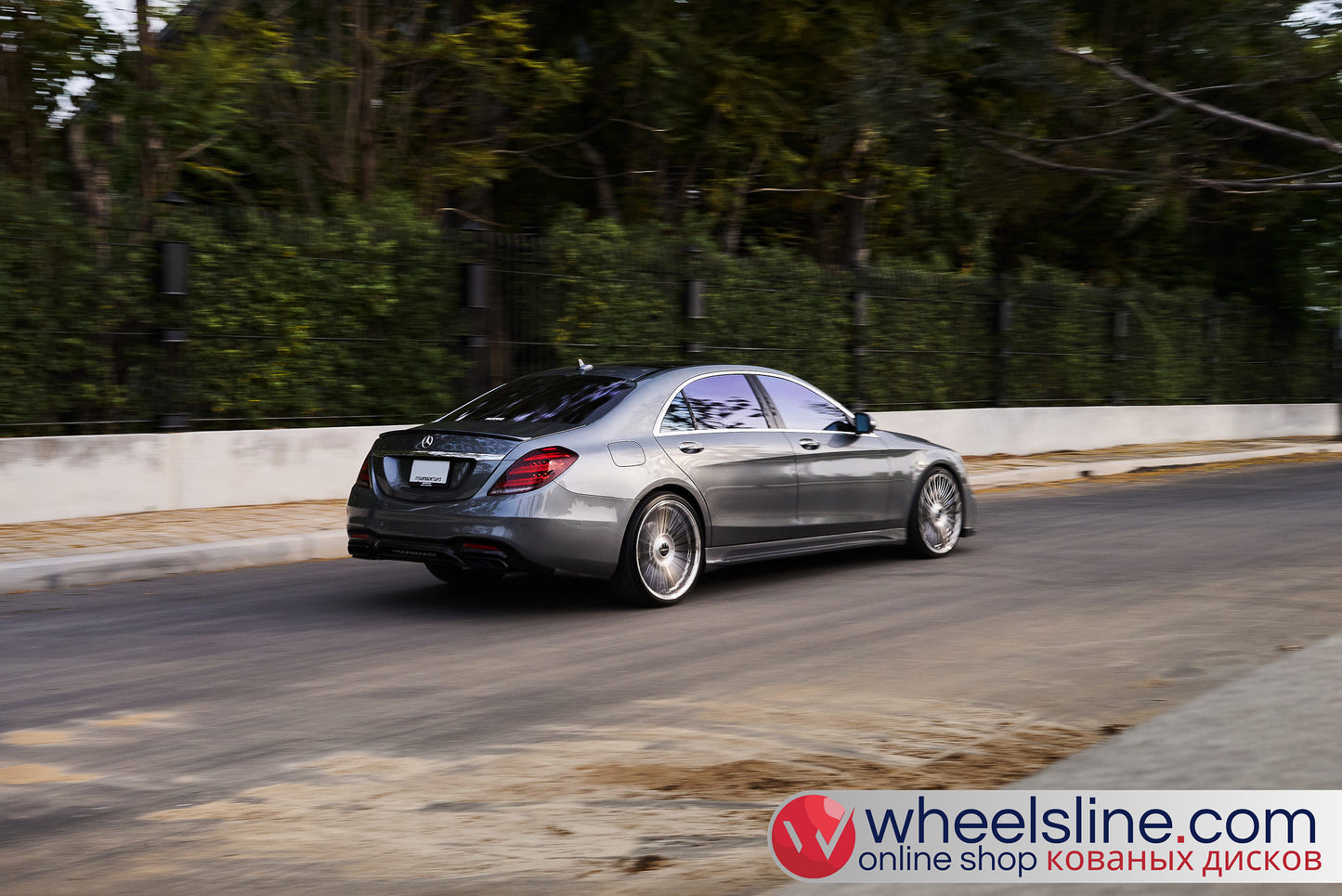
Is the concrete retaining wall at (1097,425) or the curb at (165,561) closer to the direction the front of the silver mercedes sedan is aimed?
the concrete retaining wall

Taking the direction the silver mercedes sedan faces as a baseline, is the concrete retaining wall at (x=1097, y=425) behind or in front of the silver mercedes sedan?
in front

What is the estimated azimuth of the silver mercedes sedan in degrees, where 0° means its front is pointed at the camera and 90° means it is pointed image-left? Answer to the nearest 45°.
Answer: approximately 225°

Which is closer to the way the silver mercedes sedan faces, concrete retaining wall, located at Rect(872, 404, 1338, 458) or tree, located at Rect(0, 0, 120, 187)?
the concrete retaining wall

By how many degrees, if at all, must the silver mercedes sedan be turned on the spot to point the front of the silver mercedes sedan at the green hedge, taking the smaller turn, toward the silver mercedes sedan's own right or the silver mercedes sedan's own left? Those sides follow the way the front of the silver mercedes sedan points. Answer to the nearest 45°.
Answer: approximately 45° to the silver mercedes sedan's own left
